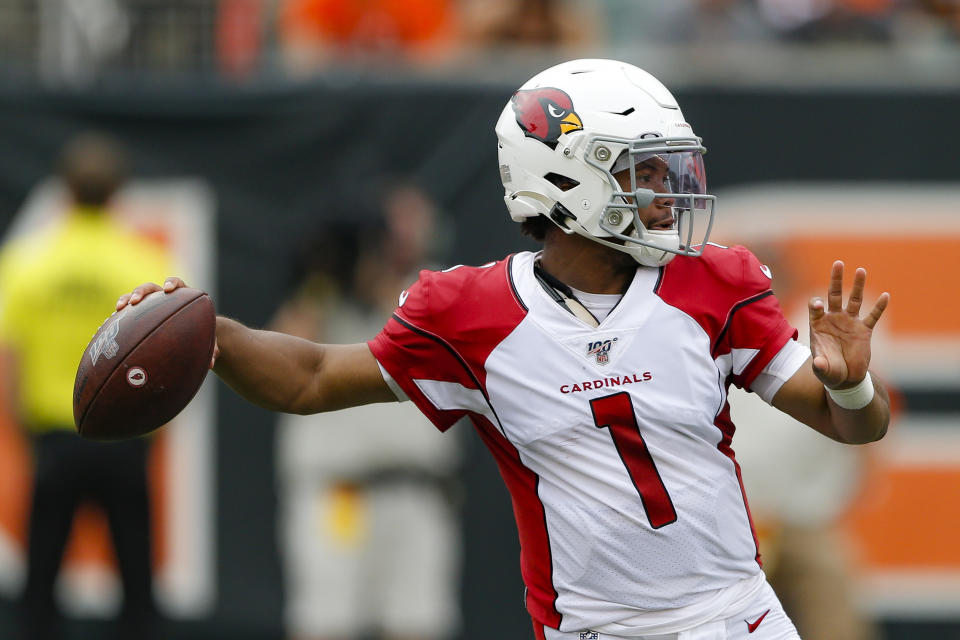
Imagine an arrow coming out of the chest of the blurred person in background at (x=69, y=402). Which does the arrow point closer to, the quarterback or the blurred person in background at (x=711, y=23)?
the blurred person in background

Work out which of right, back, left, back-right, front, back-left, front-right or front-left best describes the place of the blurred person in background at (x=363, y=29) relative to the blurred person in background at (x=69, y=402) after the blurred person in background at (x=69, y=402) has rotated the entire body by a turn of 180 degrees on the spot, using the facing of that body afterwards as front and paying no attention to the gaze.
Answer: back-left

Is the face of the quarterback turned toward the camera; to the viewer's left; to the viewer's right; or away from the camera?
to the viewer's right

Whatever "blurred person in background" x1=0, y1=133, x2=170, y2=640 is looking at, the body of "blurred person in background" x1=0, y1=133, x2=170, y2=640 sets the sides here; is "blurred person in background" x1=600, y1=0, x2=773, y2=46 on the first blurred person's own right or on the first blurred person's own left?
on the first blurred person's own right

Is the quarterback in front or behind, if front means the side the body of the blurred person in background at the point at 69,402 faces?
behind

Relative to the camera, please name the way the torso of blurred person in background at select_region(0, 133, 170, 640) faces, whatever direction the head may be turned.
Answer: away from the camera
